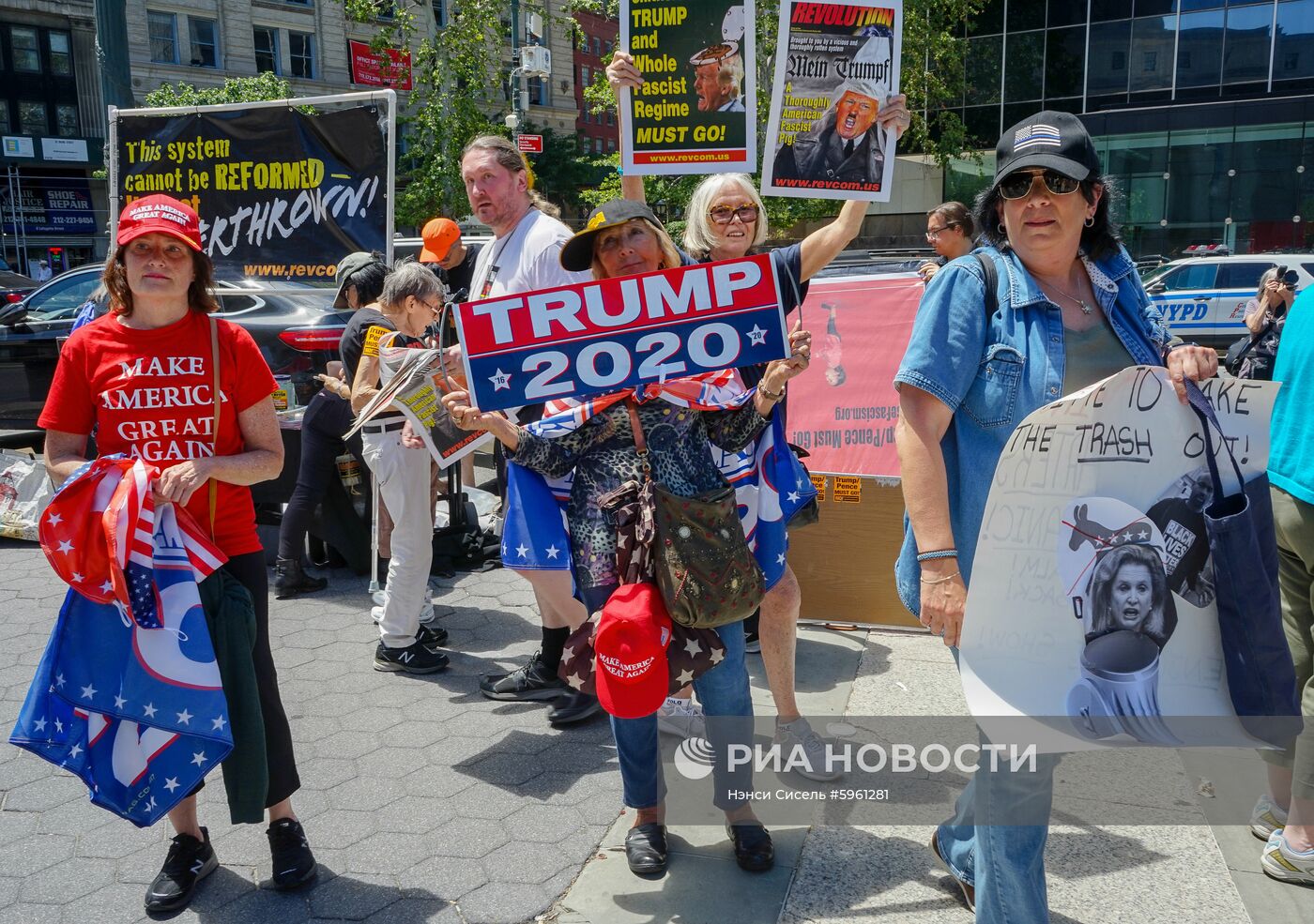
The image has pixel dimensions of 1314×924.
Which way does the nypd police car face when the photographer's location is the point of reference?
facing to the left of the viewer

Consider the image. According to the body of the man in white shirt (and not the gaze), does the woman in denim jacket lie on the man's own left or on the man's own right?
on the man's own left

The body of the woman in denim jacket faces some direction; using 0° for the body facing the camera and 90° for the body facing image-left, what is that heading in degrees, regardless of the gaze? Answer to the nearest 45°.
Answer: approximately 315°

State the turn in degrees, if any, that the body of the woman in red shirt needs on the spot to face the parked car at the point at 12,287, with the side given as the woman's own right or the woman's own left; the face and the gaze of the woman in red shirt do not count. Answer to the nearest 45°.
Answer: approximately 180°
